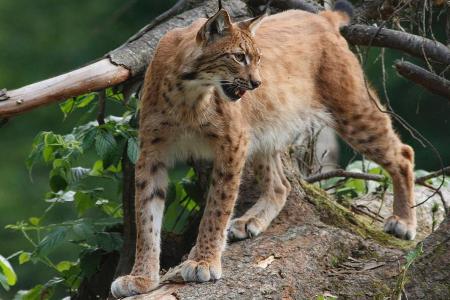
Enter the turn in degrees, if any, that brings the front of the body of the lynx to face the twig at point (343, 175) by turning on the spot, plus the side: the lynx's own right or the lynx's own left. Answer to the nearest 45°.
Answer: approximately 180°

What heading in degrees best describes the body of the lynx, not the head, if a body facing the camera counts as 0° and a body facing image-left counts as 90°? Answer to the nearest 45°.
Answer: approximately 45°

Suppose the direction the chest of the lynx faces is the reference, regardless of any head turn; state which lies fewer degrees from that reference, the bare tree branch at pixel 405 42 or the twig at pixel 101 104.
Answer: the twig

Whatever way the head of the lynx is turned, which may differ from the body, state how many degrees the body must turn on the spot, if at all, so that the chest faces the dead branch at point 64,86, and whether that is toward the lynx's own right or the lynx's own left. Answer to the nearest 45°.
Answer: approximately 45° to the lynx's own right

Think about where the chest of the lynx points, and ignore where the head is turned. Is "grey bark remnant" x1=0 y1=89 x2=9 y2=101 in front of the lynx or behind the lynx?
in front

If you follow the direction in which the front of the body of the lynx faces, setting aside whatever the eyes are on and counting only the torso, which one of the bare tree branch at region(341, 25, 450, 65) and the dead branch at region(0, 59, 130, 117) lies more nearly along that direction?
the dead branch
